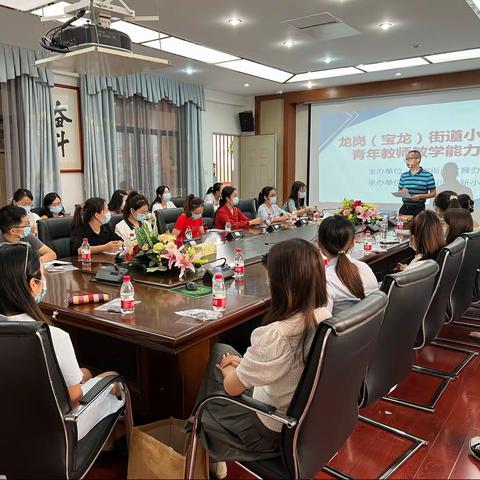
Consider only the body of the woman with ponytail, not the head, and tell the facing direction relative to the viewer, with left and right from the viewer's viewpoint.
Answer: facing away from the viewer and to the left of the viewer

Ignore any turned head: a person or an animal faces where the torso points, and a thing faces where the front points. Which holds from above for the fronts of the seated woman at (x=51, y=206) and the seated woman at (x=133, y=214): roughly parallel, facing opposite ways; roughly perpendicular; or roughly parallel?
roughly parallel

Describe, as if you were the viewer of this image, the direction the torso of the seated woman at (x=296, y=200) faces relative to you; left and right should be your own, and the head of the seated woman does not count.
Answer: facing the viewer and to the right of the viewer

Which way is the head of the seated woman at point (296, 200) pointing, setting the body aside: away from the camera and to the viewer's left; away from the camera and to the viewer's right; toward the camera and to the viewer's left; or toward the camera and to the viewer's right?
toward the camera and to the viewer's right

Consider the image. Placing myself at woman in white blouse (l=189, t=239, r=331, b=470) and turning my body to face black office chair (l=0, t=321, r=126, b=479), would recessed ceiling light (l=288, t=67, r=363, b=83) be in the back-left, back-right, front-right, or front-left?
back-right

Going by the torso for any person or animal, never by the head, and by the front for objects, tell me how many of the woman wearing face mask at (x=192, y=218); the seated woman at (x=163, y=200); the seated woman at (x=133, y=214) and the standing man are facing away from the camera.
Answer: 0

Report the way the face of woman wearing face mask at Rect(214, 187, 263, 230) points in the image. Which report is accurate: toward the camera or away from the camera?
toward the camera

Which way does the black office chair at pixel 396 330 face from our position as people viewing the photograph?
facing away from the viewer and to the left of the viewer

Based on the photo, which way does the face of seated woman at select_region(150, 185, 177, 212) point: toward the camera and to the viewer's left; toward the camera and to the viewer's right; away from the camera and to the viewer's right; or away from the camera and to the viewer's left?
toward the camera and to the viewer's right

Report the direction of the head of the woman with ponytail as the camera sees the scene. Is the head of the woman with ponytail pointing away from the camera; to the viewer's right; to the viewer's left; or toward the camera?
away from the camera

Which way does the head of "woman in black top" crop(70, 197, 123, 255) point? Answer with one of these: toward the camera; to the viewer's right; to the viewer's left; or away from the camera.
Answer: to the viewer's right

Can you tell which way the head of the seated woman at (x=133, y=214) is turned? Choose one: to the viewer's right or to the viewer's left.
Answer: to the viewer's right

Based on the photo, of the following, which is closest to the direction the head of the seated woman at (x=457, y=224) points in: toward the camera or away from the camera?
away from the camera

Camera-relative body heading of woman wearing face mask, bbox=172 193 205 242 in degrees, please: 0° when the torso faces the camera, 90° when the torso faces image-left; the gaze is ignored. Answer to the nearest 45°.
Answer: approximately 315°

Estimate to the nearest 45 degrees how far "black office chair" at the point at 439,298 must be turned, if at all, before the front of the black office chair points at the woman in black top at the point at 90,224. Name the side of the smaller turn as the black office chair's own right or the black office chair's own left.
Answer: approximately 45° to the black office chair's own left

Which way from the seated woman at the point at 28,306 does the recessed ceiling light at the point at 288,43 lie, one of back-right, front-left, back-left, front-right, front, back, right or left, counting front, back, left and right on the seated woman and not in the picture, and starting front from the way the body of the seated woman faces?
front

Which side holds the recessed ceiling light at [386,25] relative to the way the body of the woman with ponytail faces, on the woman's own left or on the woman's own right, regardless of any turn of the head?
on the woman's own right
